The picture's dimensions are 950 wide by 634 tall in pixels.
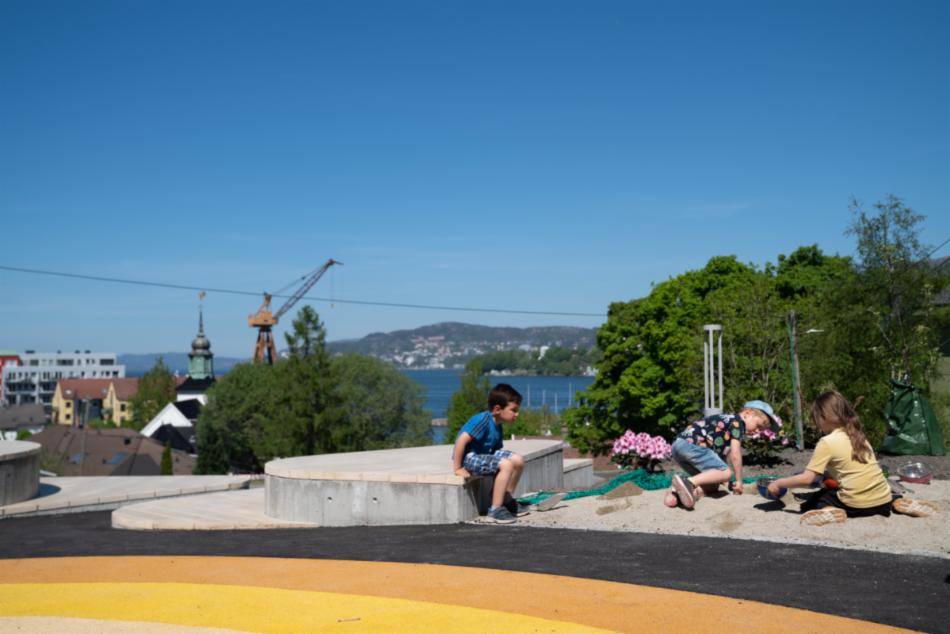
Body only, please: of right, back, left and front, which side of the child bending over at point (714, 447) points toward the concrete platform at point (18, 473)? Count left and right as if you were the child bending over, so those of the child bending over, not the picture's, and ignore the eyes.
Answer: back

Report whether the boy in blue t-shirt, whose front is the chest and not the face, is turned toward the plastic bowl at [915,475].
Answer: yes

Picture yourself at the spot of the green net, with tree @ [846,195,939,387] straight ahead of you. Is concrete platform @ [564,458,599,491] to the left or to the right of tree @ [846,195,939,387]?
left

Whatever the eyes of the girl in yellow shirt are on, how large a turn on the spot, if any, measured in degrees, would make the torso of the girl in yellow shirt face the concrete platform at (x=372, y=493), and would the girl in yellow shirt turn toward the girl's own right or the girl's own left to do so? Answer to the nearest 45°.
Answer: approximately 45° to the girl's own left

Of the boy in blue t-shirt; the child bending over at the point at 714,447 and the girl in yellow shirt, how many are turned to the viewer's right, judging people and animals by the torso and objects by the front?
2

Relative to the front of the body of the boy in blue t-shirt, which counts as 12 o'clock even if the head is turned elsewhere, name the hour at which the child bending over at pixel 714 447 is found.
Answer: The child bending over is roughly at 12 o'clock from the boy in blue t-shirt.

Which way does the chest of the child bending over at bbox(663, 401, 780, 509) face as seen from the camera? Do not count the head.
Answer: to the viewer's right

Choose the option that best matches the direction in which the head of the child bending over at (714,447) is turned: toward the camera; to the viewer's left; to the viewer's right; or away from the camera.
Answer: to the viewer's right

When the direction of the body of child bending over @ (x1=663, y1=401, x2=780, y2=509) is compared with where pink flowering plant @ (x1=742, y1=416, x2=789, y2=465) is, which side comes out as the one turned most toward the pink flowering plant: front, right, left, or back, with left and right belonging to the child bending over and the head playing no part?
left

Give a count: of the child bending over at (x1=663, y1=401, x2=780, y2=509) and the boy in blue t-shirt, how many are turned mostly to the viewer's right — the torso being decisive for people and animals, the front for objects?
2

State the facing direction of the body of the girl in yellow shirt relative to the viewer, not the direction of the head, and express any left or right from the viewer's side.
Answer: facing away from the viewer and to the left of the viewer

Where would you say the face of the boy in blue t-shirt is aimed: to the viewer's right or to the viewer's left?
to the viewer's right

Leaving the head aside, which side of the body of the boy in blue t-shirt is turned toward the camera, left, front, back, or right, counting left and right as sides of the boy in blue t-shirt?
right

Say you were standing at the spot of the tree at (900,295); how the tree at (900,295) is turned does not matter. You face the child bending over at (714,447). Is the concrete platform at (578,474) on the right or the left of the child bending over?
right
